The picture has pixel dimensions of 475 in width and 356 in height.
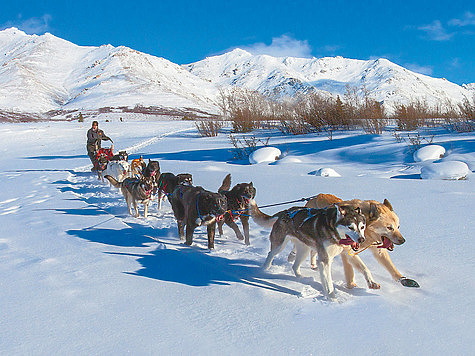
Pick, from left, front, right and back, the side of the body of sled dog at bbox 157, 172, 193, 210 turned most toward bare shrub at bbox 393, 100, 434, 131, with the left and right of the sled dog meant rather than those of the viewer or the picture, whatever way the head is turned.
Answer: left

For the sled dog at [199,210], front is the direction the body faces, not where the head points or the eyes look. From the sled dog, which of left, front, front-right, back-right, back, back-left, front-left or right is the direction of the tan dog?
front

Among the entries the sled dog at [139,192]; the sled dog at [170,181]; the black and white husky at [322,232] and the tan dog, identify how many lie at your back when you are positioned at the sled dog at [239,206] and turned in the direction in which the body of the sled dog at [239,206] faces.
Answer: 2

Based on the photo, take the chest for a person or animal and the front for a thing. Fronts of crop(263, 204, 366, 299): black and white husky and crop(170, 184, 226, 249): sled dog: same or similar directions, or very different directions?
same or similar directions

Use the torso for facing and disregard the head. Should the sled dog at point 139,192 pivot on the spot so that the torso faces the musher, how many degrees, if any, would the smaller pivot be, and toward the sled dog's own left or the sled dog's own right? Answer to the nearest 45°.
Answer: approximately 135° to the sled dog's own left

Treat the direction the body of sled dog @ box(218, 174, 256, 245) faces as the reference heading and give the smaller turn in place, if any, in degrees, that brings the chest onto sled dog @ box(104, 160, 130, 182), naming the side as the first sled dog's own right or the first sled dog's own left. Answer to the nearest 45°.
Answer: approximately 180°

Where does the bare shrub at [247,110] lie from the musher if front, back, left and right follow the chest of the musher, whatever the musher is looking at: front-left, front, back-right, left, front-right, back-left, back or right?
left

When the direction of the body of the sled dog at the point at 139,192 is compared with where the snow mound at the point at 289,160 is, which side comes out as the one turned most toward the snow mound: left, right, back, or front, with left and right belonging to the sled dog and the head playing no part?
left

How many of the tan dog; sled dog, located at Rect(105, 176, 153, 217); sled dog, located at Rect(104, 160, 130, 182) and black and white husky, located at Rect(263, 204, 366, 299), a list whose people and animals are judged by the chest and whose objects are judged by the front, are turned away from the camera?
0

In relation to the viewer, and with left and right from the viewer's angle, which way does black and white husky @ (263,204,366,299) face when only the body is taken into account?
facing the viewer and to the right of the viewer

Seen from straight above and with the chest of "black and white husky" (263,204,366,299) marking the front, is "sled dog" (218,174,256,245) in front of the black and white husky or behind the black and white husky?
behind

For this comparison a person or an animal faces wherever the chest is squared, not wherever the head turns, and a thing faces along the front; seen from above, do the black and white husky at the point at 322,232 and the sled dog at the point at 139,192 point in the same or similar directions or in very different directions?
same or similar directions

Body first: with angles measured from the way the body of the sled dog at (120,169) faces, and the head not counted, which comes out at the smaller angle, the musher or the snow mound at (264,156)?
the snow mound

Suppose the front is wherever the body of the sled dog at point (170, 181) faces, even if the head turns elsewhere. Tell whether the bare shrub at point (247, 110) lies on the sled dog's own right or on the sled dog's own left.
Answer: on the sled dog's own left

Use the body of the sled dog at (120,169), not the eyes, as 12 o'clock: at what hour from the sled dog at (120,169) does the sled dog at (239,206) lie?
the sled dog at (239,206) is roughly at 1 o'clock from the sled dog at (120,169).

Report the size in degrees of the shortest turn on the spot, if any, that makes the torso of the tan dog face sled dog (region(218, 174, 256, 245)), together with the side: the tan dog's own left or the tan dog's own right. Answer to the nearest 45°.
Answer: approximately 180°
